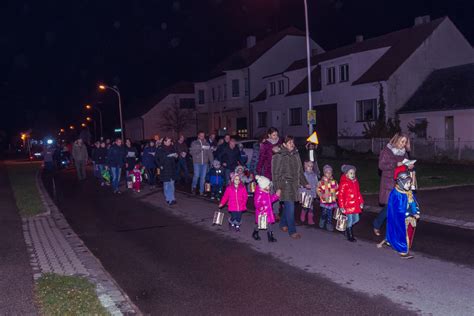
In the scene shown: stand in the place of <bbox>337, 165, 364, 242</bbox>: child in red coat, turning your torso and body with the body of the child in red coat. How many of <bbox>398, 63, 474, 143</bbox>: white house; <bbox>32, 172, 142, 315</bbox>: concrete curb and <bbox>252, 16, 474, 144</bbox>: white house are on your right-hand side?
1

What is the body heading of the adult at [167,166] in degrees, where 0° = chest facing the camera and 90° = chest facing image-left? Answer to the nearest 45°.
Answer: approximately 315°

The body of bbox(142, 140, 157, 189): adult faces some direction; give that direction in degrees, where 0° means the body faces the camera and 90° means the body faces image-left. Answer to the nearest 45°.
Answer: approximately 315°

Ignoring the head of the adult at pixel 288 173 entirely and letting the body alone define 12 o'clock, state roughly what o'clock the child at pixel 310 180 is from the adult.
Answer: The child is roughly at 8 o'clock from the adult.

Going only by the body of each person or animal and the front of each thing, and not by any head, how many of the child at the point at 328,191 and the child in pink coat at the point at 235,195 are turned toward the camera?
2

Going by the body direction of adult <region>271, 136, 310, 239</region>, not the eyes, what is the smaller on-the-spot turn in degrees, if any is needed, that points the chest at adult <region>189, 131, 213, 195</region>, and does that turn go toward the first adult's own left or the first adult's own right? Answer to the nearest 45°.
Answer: approximately 180°

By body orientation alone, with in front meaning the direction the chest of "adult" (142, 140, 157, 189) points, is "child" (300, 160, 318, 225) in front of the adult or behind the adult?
in front

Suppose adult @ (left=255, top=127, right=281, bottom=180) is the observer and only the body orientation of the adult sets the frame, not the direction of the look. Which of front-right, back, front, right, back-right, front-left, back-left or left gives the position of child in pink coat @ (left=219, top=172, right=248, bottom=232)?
right
